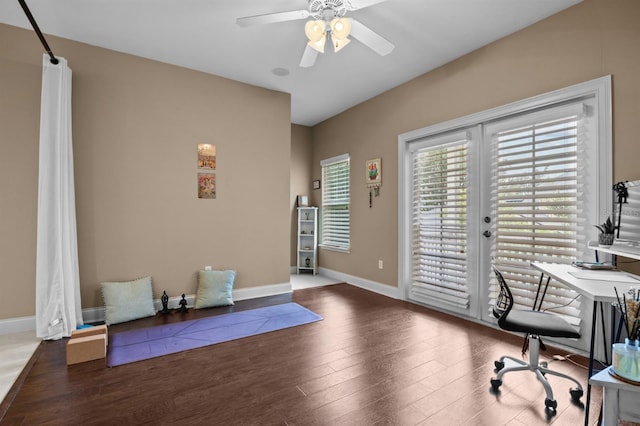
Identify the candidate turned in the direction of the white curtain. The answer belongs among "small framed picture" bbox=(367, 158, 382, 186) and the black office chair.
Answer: the small framed picture

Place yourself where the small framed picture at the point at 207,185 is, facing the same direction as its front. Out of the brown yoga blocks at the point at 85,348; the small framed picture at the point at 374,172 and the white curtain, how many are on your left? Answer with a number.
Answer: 1

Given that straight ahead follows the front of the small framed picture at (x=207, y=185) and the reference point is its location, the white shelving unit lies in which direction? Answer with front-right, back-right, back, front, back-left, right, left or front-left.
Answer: back-left

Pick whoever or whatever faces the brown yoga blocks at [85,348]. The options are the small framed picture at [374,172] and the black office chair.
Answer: the small framed picture

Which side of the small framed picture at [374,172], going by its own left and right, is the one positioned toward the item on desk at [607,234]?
left

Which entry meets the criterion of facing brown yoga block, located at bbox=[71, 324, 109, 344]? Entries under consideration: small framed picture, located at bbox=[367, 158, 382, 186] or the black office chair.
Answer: the small framed picture

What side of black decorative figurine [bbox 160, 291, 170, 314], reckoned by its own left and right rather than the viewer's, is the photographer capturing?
front

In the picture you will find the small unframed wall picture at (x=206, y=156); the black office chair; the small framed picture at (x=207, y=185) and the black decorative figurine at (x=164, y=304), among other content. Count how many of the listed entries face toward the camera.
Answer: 3

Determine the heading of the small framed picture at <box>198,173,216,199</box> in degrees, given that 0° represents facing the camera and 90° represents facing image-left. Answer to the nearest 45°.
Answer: approximately 0°

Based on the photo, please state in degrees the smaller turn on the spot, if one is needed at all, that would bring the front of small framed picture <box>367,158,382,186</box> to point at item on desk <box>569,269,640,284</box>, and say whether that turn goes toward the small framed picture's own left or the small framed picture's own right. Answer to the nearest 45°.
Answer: approximately 90° to the small framed picture's own left

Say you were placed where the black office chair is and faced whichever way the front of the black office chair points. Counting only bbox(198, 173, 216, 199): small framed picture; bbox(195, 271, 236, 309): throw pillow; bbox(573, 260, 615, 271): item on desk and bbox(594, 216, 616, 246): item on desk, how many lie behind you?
2

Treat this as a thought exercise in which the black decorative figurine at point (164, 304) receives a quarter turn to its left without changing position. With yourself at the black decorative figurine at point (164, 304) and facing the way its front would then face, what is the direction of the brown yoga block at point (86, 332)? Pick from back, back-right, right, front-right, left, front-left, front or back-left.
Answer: back-right

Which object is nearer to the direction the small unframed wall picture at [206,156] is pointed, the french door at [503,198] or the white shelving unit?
the french door

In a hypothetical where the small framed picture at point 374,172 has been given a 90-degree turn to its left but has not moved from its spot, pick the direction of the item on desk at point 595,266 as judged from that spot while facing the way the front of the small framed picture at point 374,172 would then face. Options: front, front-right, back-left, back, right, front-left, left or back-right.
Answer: front

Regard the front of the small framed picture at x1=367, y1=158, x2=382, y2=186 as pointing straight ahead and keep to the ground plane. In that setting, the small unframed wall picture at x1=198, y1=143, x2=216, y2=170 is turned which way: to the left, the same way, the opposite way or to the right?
to the left

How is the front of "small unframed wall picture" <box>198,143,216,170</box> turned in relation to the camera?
facing the viewer
